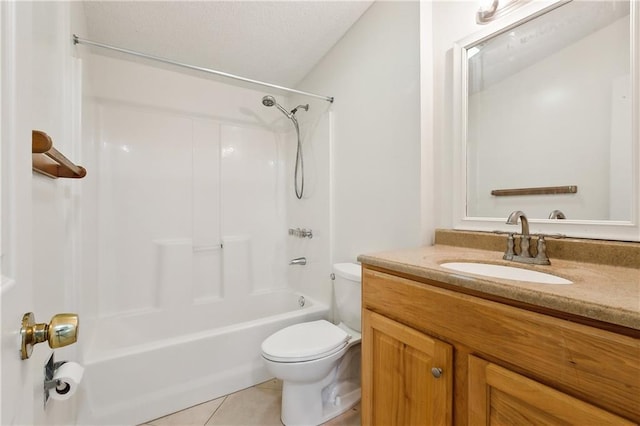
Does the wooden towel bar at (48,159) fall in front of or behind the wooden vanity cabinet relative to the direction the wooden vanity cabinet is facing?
in front

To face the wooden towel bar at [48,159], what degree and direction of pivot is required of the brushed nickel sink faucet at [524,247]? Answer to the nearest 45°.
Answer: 0° — it already faces it

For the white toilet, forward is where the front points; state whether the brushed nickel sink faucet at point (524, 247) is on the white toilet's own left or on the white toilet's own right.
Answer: on the white toilet's own left

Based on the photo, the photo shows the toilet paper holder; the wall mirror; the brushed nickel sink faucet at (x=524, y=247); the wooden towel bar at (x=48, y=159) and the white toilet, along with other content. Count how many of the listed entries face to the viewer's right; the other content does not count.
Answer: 2

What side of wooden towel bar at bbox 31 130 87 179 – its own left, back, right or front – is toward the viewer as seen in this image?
right

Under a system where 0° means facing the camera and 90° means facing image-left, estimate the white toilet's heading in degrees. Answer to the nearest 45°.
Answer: approximately 45°

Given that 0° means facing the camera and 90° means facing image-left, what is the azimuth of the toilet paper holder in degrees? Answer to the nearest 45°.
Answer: approximately 270°

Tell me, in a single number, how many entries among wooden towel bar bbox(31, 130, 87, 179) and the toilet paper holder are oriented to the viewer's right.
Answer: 2
